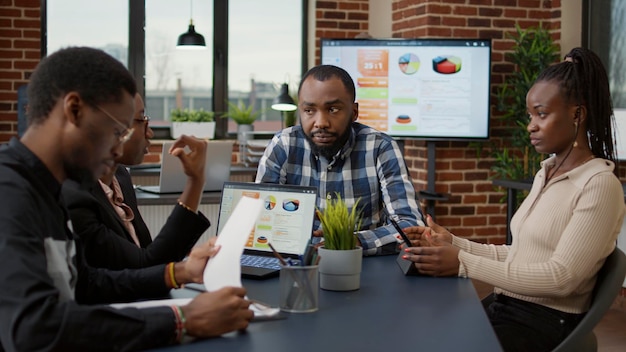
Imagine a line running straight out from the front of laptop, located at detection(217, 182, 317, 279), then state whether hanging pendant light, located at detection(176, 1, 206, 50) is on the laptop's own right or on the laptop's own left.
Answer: on the laptop's own right

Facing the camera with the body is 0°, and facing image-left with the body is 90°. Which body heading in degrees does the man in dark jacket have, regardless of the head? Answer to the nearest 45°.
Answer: approximately 270°

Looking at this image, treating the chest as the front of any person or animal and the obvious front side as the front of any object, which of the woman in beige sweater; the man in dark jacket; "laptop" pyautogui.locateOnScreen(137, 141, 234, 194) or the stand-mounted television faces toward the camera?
the stand-mounted television

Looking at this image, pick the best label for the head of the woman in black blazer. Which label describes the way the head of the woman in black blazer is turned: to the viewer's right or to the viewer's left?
to the viewer's right

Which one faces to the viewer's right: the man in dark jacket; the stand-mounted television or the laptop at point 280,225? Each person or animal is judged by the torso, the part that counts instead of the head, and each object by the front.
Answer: the man in dark jacket

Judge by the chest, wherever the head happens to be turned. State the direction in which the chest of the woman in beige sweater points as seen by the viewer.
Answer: to the viewer's left

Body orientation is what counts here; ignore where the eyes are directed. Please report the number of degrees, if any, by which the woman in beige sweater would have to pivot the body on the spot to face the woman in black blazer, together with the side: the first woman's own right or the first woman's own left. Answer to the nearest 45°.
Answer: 0° — they already face them

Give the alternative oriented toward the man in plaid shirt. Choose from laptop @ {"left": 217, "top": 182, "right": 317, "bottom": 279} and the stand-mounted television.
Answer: the stand-mounted television

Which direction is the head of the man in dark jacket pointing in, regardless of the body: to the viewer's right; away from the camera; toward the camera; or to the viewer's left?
to the viewer's right
